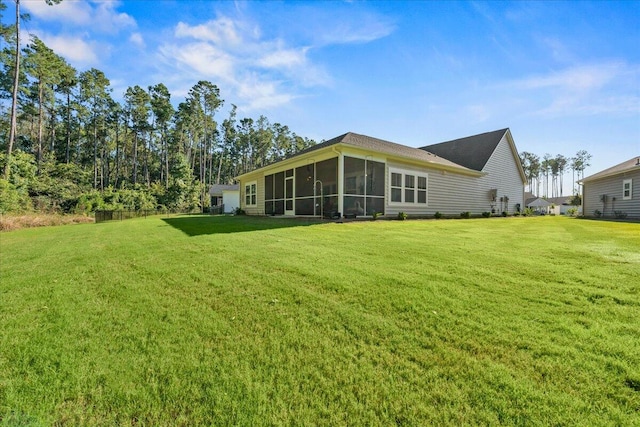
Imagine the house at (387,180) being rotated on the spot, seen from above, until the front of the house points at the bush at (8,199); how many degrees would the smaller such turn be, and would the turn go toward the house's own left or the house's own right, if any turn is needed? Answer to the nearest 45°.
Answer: approximately 135° to the house's own left

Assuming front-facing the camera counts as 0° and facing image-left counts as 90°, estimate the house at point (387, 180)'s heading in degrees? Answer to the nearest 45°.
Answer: approximately 225°

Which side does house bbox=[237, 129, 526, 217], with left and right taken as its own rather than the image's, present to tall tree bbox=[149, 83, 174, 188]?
left

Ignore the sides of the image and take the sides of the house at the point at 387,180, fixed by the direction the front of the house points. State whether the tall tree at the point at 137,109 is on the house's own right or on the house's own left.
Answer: on the house's own left
